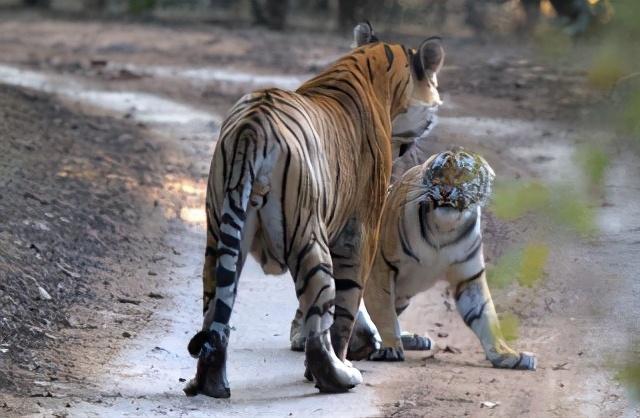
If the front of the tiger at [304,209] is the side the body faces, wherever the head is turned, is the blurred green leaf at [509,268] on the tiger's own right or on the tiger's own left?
on the tiger's own right

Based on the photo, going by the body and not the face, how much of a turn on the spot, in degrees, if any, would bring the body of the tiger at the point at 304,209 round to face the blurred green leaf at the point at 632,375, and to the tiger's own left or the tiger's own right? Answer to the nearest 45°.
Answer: approximately 135° to the tiger's own right

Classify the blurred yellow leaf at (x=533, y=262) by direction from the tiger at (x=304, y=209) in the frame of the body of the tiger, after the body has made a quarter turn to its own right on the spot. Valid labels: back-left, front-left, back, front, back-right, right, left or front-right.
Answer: front-right

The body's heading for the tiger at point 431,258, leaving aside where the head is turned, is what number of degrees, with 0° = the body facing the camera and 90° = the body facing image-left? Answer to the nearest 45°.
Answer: approximately 315°

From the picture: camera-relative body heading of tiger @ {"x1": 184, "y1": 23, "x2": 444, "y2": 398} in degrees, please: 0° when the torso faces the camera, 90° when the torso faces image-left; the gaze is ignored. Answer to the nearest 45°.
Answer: approximately 225°

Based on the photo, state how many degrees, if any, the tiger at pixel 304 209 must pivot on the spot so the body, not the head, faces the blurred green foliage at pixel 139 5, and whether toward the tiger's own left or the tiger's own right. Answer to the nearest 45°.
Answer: approximately 45° to the tiger's own left

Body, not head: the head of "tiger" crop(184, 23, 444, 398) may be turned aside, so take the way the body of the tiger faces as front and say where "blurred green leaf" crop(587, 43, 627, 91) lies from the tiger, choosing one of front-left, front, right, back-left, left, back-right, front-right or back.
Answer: back-right
